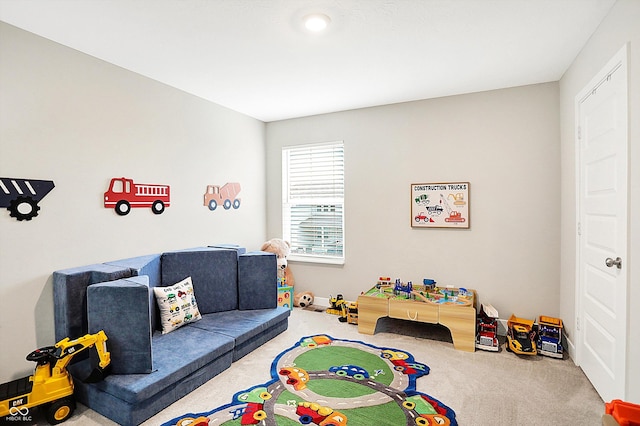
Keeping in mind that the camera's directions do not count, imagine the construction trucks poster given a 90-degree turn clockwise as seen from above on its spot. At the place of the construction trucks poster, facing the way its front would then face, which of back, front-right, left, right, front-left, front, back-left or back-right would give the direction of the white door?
back-left

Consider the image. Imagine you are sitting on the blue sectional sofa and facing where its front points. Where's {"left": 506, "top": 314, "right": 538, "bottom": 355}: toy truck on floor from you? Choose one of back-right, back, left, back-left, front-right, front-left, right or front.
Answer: front-left

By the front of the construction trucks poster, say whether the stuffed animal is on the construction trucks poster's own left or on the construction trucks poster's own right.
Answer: on the construction trucks poster's own right

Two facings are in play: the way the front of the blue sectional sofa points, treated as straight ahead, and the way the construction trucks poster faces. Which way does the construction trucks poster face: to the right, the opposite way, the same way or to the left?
to the right

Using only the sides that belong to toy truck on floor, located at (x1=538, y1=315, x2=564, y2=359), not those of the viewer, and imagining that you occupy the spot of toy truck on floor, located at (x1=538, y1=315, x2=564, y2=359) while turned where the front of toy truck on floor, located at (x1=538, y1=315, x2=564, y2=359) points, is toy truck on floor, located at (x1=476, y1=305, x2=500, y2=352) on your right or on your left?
on your right

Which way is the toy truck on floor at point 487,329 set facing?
toward the camera

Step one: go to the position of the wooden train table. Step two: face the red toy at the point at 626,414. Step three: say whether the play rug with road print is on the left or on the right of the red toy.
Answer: right

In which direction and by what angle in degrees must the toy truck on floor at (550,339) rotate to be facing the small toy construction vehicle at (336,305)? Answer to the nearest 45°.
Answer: approximately 90° to its right

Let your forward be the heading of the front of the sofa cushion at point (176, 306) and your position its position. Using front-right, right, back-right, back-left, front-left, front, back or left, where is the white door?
front

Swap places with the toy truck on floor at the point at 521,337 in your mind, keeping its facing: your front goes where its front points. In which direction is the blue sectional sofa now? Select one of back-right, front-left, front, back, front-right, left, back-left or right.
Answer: front-right

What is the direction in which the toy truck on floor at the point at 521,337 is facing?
toward the camera

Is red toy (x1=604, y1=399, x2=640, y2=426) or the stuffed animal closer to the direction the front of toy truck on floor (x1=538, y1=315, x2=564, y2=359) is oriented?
the red toy

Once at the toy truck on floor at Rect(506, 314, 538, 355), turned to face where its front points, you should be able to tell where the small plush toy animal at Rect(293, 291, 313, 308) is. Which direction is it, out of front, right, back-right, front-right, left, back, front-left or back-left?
right

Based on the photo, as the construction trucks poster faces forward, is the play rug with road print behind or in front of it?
in front

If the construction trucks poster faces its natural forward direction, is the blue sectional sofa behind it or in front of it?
in front

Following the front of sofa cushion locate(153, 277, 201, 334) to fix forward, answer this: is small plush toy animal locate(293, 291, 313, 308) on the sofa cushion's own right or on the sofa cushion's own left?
on the sofa cushion's own left

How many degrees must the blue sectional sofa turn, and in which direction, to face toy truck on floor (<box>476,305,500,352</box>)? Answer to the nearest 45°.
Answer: approximately 45° to its left

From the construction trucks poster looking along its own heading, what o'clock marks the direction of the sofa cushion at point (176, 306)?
The sofa cushion is roughly at 2 o'clock from the construction trucks poster.
